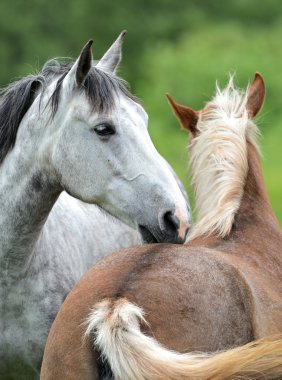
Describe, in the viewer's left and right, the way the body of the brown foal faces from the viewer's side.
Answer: facing away from the viewer and to the right of the viewer

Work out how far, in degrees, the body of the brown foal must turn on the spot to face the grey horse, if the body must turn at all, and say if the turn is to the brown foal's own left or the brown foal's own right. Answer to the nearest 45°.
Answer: approximately 90° to the brown foal's own left
